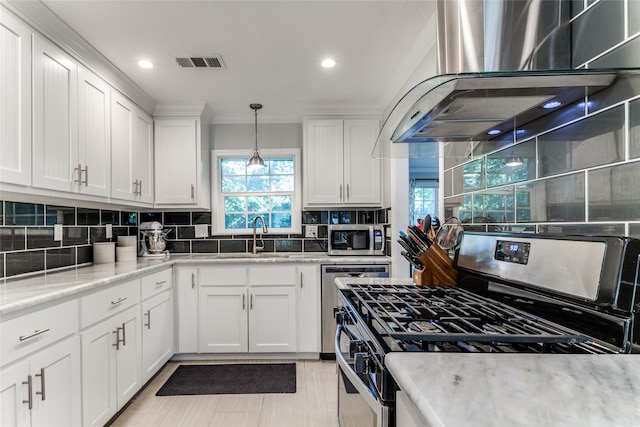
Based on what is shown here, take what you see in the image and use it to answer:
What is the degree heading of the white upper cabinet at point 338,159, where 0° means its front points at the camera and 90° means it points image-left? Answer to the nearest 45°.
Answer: approximately 0°

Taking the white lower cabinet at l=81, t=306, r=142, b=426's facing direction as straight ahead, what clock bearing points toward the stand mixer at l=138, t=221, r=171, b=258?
The stand mixer is roughly at 8 o'clock from the white lower cabinet.

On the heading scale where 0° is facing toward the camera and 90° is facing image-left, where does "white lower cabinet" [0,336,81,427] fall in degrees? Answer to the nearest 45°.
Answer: approximately 315°

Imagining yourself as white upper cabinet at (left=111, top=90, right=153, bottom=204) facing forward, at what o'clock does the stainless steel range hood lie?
The stainless steel range hood is roughly at 1 o'clock from the white upper cabinet.

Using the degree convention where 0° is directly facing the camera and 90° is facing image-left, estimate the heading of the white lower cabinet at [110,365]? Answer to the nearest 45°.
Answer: approximately 315°

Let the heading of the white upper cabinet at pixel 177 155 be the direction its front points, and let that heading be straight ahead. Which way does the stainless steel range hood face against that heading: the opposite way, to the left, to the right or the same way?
to the right

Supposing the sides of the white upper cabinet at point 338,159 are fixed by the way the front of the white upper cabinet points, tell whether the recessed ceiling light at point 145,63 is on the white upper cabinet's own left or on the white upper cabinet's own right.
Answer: on the white upper cabinet's own right

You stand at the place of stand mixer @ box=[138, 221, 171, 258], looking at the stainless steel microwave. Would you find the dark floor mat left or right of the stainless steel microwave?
right

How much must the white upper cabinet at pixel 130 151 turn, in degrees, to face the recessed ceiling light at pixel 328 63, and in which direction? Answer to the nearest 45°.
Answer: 0° — it already faces it

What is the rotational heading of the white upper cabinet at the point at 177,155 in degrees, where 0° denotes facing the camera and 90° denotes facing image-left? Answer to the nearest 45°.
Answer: approximately 0°

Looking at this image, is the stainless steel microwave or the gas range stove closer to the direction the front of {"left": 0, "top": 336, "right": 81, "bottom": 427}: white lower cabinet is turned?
the gas range stove
